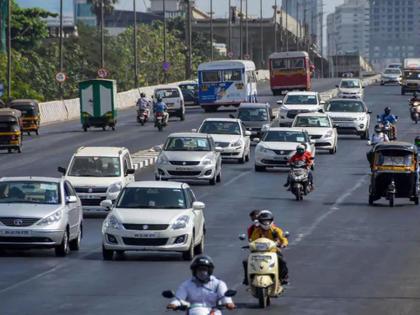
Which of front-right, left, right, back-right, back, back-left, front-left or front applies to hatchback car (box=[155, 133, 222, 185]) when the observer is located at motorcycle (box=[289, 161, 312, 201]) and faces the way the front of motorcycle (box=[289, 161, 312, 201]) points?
back-right

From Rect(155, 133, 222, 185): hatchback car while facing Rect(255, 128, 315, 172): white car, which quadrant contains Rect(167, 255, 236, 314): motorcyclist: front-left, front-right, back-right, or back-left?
back-right

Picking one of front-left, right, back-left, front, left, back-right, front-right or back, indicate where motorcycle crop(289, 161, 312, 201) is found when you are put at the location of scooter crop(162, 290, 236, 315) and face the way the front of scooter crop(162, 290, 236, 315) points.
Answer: back

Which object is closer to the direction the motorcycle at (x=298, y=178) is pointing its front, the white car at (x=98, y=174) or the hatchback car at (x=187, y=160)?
the white car

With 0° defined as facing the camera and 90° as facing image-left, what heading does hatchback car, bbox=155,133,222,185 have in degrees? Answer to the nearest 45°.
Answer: approximately 0°

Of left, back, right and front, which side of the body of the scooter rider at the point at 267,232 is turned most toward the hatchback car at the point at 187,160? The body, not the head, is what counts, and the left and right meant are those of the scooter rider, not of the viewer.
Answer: back

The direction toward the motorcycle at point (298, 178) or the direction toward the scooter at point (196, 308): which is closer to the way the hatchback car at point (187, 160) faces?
the scooter
